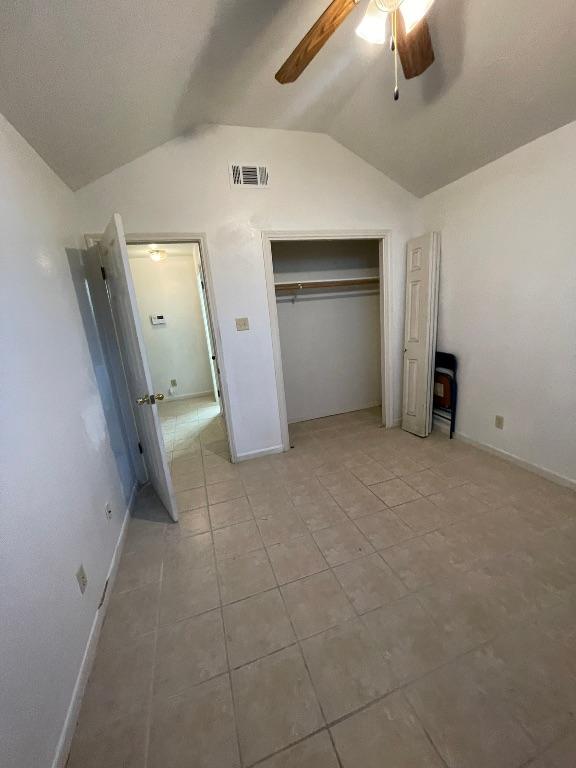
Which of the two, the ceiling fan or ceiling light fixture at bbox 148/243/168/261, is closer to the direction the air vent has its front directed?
the ceiling fan

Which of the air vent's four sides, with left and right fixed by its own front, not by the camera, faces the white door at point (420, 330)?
left

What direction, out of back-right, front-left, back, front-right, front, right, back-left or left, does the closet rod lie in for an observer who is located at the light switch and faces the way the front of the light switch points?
back-left

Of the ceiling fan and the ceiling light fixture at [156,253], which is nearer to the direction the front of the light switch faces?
the ceiling fan

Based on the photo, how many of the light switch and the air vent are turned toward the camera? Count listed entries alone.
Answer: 2

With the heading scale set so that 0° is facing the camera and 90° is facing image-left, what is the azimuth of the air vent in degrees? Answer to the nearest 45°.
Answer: approximately 0°

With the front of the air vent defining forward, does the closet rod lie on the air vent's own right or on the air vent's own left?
on the air vent's own left

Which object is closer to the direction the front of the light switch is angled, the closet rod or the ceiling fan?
the ceiling fan

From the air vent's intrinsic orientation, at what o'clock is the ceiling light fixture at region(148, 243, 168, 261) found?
The ceiling light fixture is roughly at 5 o'clock from the air vent.

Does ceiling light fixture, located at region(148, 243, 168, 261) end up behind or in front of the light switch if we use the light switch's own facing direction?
behind

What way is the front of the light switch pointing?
toward the camera

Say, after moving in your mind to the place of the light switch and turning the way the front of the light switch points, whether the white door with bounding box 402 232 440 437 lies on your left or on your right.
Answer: on your left

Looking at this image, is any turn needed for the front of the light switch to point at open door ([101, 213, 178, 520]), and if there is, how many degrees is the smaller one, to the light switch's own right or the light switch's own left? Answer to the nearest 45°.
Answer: approximately 45° to the light switch's own right
